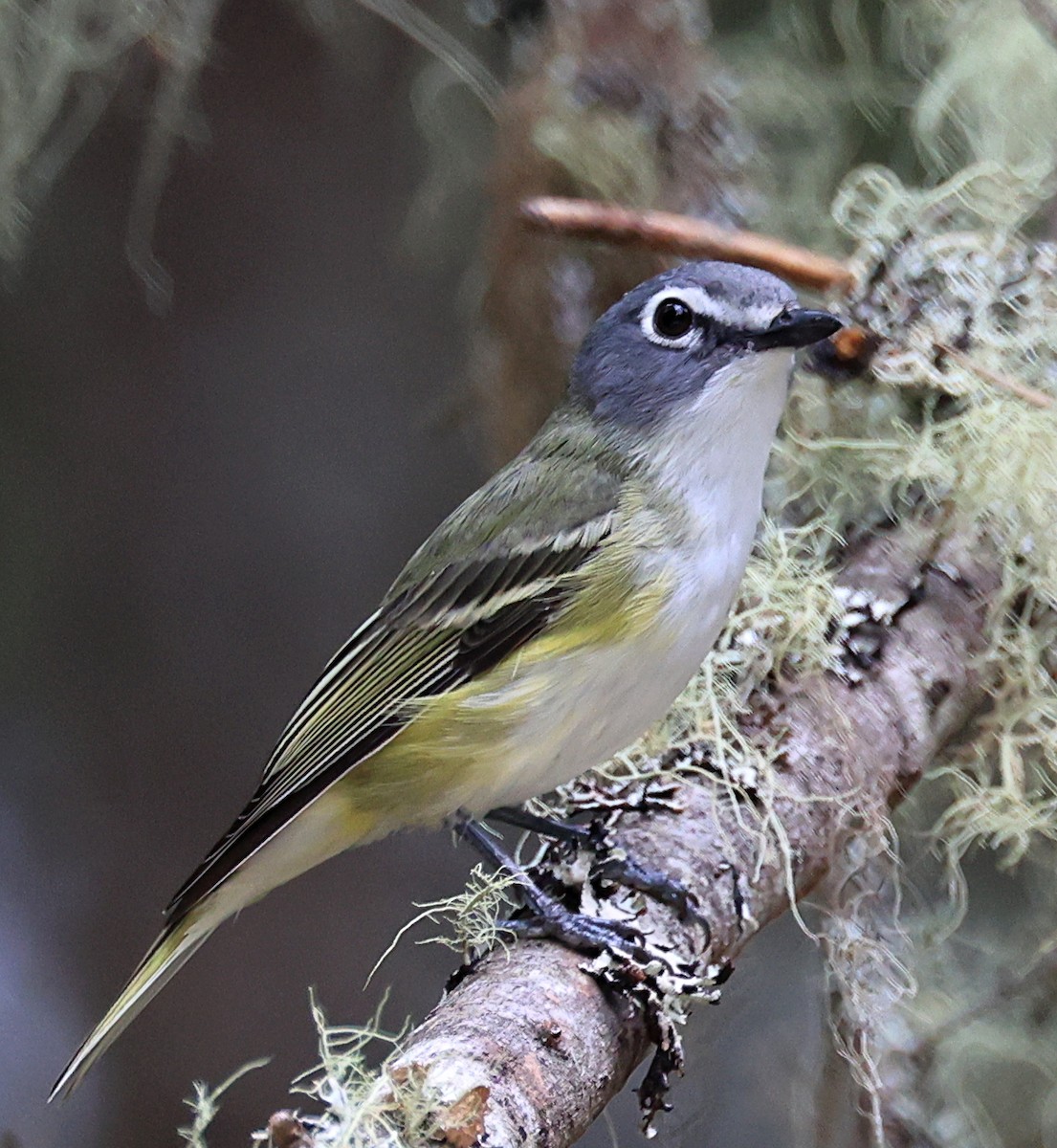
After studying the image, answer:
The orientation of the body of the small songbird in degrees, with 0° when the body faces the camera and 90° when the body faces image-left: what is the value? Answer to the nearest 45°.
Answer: approximately 270°
